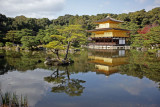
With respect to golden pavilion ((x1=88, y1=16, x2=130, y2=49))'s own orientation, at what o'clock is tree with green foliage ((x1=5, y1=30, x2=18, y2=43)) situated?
The tree with green foliage is roughly at 1 o'clock from the golden pavilion.

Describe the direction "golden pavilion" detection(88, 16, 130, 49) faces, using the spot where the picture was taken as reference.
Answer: facing the viewer and to the left of the viewer
